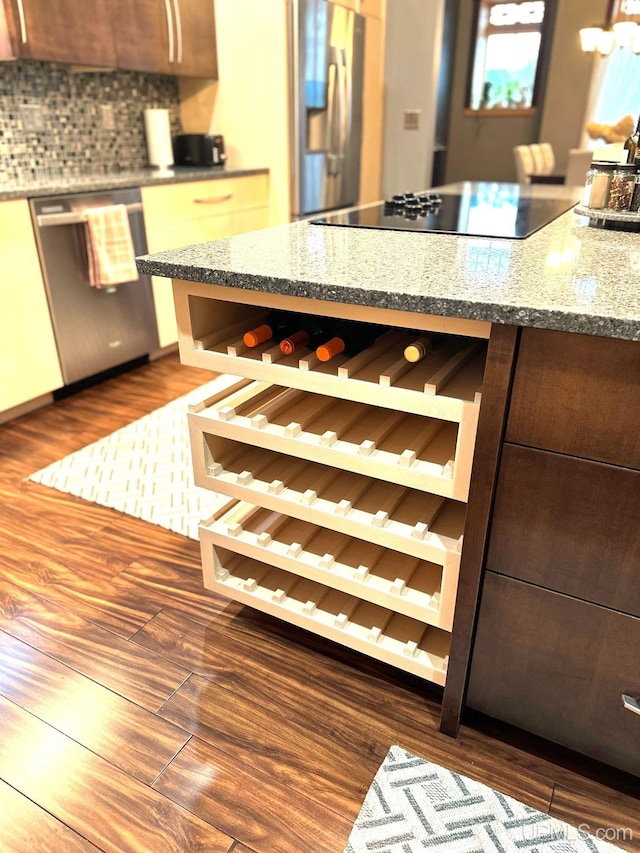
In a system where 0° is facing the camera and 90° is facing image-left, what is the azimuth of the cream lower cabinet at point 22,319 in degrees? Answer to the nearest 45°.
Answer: approximately 315°

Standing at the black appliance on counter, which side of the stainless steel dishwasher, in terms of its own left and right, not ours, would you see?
left

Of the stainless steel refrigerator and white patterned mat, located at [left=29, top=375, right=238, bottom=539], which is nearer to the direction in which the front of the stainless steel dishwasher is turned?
the white patterned mat

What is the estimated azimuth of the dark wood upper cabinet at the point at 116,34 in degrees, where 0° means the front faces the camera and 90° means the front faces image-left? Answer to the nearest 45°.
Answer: approximately 315°
